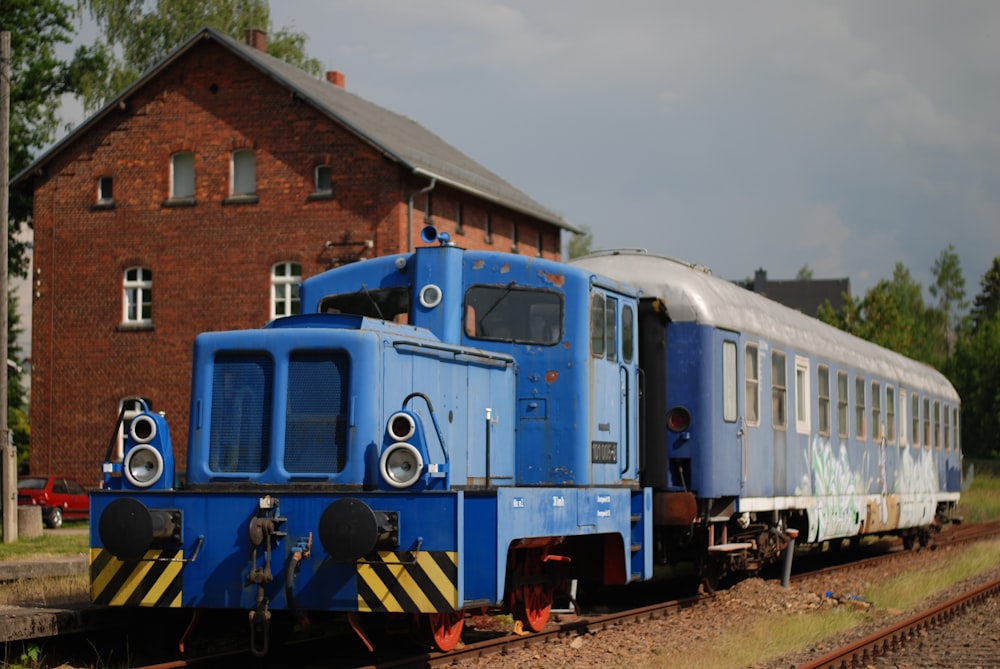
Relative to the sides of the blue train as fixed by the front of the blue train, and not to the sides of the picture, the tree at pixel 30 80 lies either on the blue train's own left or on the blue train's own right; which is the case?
on the blue train's own right

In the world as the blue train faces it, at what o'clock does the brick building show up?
The brick building is roughly at 4 o'clock from the blue train.

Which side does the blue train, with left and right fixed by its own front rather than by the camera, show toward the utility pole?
right

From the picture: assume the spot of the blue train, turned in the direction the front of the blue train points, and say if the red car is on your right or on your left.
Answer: on your right

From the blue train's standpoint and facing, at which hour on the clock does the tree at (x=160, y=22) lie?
The tree is roughly at 4 o'clock from the blue train.

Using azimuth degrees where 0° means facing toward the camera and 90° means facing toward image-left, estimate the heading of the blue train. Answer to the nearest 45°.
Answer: approximately 45°
